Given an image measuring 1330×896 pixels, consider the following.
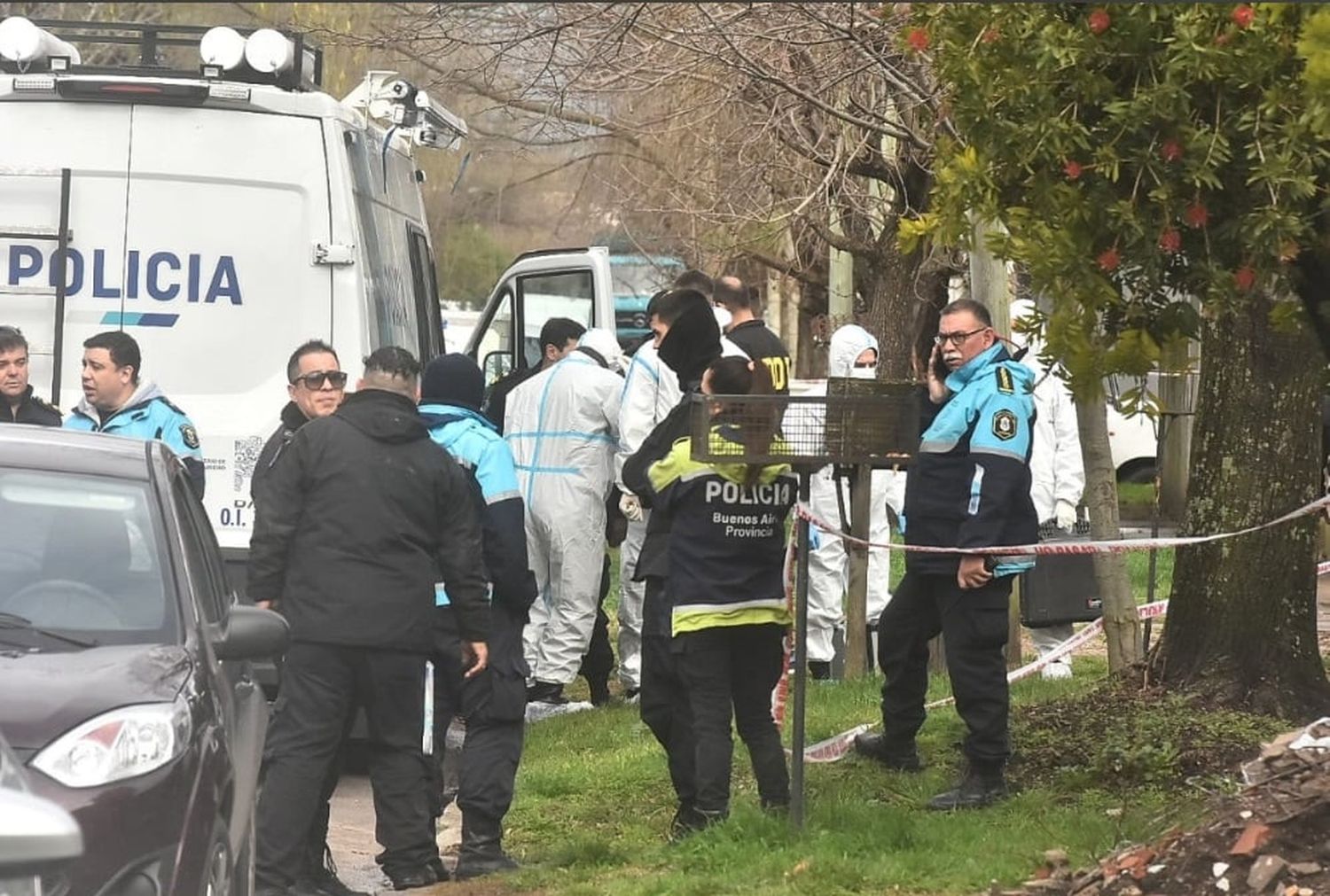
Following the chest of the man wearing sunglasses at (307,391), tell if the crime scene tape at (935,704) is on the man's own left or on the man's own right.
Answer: on the man's own left

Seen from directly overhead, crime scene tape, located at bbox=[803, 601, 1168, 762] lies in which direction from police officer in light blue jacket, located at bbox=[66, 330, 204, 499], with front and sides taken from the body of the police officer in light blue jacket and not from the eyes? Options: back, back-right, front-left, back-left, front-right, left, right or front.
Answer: back-left

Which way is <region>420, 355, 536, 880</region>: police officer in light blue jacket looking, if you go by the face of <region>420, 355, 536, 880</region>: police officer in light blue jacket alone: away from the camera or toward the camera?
away from the camera

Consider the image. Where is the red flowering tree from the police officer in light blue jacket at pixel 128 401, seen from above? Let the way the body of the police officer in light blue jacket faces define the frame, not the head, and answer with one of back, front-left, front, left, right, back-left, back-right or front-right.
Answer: left

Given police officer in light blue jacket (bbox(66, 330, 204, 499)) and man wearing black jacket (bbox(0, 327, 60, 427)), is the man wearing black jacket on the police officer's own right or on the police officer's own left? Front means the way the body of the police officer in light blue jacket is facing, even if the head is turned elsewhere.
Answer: on the police officer's own right

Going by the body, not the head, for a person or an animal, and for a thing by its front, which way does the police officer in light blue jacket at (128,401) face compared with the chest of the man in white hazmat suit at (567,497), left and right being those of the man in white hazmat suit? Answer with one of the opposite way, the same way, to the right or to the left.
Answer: the opposite way

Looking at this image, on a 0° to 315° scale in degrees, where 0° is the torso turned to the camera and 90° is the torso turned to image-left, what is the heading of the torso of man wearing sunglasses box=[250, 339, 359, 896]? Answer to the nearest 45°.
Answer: approximately 315°

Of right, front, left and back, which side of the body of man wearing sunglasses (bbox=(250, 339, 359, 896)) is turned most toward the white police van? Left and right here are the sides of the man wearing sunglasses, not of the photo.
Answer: back
